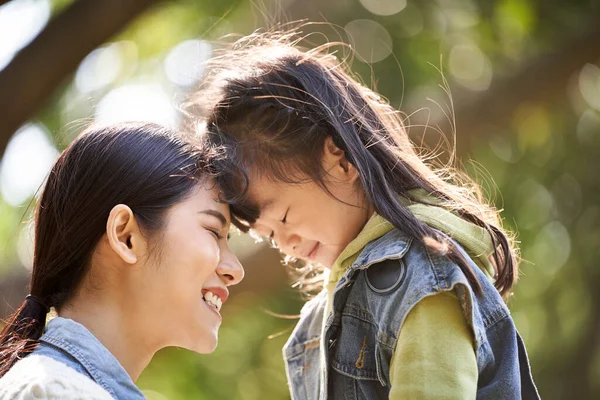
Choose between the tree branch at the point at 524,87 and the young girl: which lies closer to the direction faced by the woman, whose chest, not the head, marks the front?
the young girl

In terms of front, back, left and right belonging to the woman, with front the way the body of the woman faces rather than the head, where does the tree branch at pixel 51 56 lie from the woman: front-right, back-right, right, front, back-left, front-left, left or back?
left

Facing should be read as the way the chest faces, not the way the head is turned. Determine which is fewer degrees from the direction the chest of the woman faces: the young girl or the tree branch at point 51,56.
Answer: the young girl

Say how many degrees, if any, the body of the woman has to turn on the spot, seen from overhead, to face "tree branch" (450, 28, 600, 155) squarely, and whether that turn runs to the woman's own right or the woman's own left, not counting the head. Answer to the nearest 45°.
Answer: approximately 45° to the woman's own left

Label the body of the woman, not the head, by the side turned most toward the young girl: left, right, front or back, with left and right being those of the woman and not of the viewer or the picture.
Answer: front

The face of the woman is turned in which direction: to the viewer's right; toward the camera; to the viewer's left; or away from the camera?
to the viewer's right

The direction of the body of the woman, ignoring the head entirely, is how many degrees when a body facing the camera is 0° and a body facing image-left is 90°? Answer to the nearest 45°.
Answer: approximately 270°
